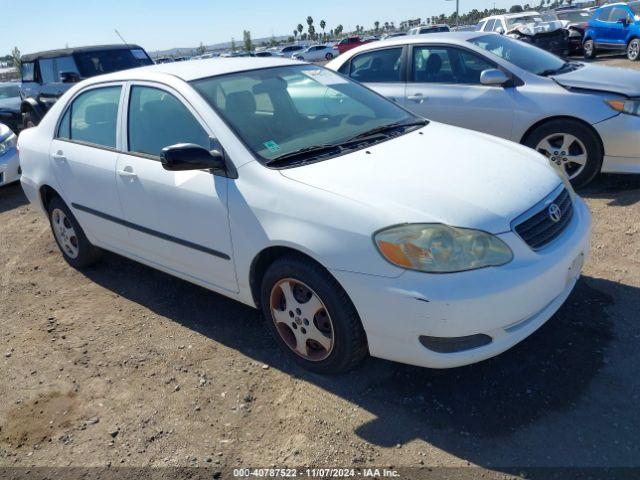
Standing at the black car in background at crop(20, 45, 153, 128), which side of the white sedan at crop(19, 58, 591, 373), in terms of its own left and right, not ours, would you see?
back

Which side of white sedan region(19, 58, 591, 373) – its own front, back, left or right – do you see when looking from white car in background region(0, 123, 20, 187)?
back

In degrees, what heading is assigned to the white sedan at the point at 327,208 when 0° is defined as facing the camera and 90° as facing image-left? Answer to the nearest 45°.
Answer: approximately 315°

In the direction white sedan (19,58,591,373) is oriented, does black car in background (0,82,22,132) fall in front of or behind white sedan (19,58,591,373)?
behind

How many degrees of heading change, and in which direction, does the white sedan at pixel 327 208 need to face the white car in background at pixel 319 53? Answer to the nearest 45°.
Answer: approximately 135° to its left

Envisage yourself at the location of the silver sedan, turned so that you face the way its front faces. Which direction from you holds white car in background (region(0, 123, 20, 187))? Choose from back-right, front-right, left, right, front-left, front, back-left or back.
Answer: back-right

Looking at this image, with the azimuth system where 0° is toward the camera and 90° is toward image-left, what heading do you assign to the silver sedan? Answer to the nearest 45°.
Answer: approximately 315°

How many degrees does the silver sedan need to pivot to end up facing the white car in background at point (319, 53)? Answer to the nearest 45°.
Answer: approximately 135° to its left

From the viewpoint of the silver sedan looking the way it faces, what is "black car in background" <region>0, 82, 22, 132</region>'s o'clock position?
The black car in background is roughly at 5 o'clock from the silver sedan.

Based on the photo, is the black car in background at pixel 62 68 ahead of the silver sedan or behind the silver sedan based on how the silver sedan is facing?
behind

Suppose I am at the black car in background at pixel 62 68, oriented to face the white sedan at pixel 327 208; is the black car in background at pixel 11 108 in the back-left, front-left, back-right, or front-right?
back-right

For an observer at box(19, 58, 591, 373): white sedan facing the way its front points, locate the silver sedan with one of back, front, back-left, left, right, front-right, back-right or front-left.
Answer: left
